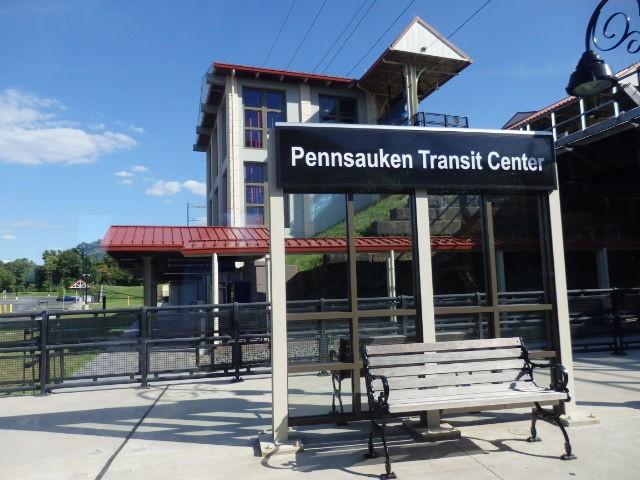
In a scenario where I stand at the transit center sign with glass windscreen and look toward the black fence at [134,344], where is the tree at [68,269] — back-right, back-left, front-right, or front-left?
front-right

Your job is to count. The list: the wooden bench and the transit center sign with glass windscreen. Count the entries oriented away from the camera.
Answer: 0

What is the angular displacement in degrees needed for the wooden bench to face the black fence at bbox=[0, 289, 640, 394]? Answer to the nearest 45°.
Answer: approximately 180°

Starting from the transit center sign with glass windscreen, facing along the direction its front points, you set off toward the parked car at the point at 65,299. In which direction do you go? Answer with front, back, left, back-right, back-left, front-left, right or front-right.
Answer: back-right

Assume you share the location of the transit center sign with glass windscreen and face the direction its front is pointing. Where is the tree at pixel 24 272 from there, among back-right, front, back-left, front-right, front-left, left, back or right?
back-right

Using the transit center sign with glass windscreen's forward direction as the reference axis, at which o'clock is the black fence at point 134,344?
The black fence is roughly at 4 o'clock from the transit center sign with glass windscreen.

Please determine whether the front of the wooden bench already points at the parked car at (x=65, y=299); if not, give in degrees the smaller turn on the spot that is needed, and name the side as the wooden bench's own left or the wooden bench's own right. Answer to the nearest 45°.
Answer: approximately 180°

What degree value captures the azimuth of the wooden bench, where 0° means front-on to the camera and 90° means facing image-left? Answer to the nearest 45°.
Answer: approximately 315°

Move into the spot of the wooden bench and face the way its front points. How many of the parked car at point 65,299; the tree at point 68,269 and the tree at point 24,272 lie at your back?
3

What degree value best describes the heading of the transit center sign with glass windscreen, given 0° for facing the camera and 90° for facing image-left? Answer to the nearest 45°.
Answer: approximately 0°
